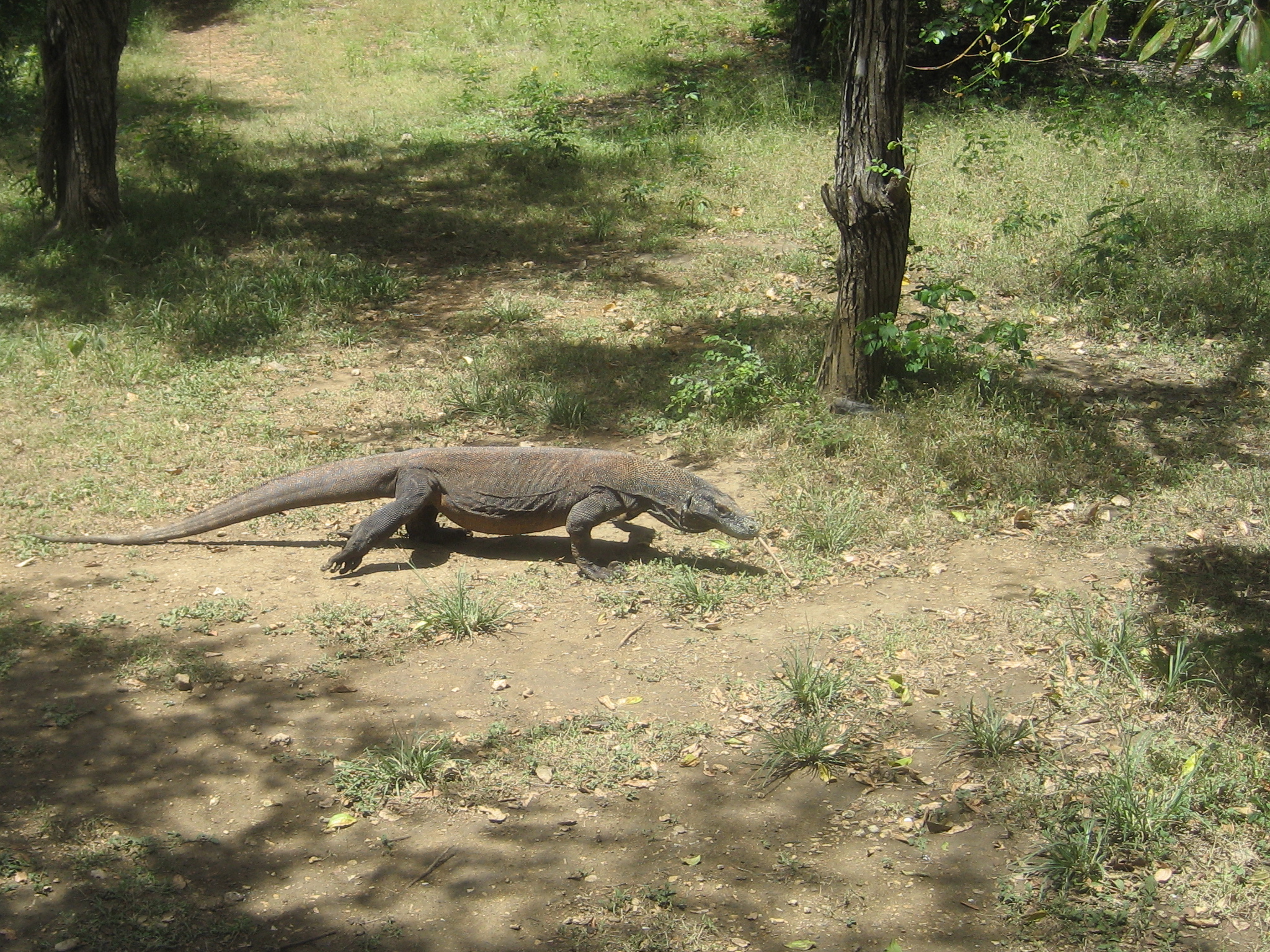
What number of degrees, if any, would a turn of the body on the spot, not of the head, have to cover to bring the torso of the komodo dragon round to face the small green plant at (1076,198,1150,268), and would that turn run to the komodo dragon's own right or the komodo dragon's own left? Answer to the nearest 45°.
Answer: approximately 45° to the komodo dragon's own left

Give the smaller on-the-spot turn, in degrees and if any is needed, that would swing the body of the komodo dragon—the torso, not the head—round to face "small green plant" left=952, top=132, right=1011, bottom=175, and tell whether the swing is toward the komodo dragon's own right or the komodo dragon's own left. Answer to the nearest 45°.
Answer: approximately 45° to the komodo dragon's own left

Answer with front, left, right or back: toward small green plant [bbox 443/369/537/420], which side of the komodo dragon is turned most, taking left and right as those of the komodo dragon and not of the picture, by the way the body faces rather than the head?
left

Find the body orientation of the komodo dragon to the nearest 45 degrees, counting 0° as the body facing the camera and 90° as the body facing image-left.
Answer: approximately 270°

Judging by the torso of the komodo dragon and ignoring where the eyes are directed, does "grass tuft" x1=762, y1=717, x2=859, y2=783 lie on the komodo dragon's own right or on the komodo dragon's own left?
on the komodo dragon's own right

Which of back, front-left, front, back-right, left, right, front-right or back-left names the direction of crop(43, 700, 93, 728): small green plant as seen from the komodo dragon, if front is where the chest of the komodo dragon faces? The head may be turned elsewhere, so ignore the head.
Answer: back-right

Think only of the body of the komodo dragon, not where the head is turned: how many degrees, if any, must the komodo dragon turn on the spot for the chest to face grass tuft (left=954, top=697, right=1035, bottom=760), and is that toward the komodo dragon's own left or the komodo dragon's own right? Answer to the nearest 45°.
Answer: approximately 45° to the komodo dragon's own right

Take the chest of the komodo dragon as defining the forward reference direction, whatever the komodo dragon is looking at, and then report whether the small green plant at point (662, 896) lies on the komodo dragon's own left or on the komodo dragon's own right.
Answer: on the komodo dragon's own right

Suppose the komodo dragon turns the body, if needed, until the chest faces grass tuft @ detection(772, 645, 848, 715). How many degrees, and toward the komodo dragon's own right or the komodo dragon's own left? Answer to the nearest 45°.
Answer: approximately 45° to the komodo dragon's own right

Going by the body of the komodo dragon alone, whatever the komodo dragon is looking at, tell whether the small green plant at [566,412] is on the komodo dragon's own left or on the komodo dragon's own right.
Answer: on the komodo dragon's own left
